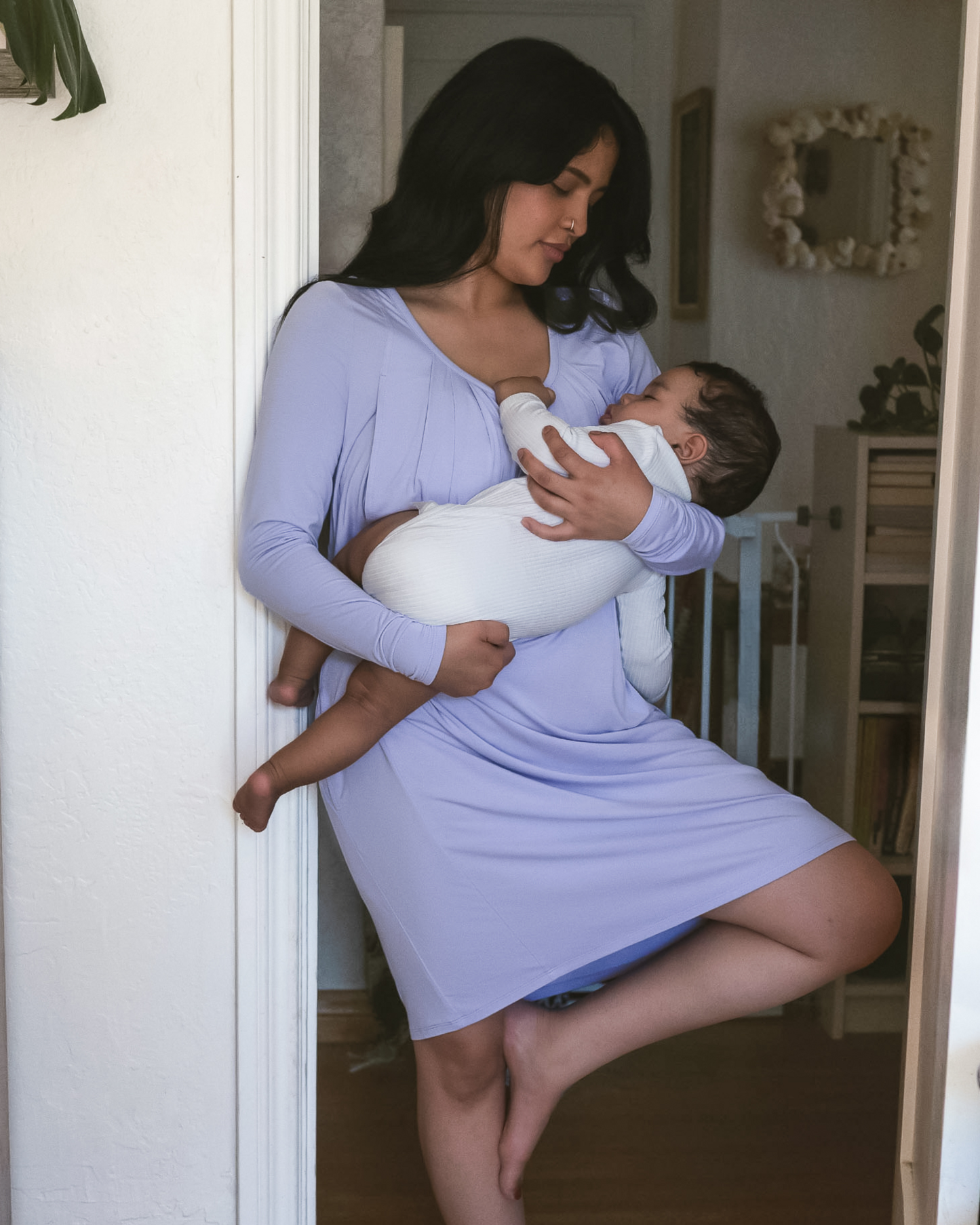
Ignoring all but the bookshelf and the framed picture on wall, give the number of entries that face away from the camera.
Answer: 0

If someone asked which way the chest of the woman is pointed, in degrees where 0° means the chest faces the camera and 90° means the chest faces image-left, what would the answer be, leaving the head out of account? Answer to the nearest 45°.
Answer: approximately 315°

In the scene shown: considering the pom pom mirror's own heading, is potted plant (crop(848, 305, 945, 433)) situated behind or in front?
in front

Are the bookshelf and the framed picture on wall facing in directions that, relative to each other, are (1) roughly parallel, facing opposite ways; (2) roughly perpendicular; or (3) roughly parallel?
roughly perpendicular

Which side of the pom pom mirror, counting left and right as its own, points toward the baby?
front

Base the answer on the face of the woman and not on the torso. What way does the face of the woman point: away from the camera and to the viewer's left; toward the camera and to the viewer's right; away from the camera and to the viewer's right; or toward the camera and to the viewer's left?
toward the camera and to the viewer's right

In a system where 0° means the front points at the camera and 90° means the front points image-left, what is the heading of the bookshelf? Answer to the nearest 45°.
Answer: approximately 315°
